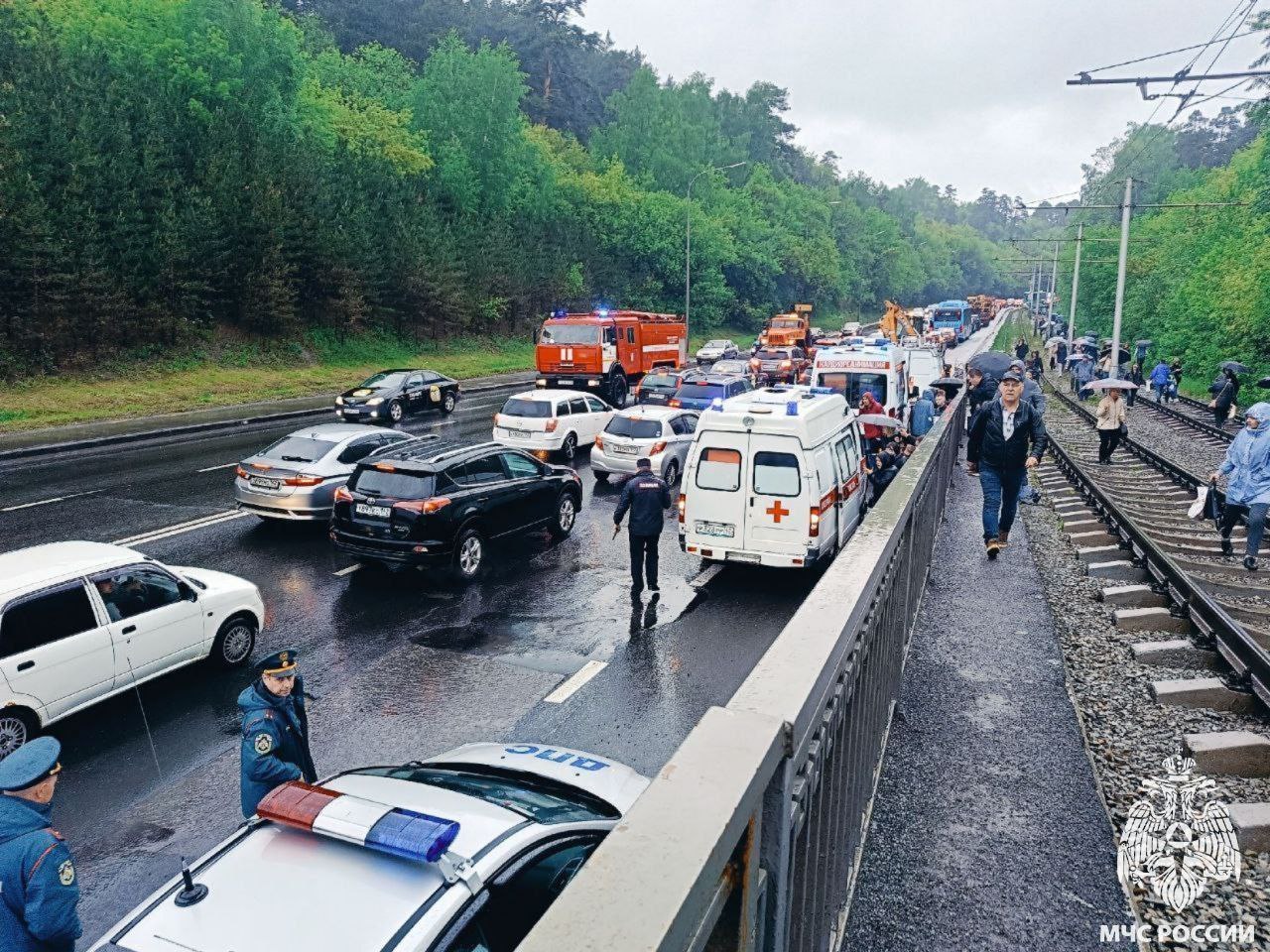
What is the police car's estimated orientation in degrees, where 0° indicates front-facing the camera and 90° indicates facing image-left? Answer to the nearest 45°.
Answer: approximately 225°

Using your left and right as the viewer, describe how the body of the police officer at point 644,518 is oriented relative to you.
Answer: facing away from the viewer

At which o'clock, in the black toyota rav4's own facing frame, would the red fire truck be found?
The red fire truck is roughly at 11 o'clock from the black toyota rav4.

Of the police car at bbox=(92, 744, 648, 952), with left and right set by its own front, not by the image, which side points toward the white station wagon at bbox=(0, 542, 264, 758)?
left

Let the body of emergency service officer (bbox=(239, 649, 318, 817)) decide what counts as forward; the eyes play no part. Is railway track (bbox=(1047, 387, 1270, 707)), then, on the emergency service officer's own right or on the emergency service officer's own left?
on the emergency service officer's own left

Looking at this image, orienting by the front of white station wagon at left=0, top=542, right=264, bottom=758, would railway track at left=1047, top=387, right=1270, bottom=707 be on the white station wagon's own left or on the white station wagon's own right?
on the white station wagon's own right

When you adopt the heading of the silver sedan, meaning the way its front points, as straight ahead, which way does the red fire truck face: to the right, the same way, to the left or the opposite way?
the opposite way

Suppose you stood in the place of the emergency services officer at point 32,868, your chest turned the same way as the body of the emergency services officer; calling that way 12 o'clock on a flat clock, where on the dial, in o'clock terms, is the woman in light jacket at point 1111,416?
The woman in light jacket is roughly at 1 o'clock from the emergency services officer.

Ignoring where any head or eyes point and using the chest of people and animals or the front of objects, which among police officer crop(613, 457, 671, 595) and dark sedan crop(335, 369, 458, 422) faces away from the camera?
the police officer

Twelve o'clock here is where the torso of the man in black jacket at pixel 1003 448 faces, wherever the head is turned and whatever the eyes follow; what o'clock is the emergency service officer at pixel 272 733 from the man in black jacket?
The emergency service officer is roughly at 1 o'clock from the man in black jacket.
